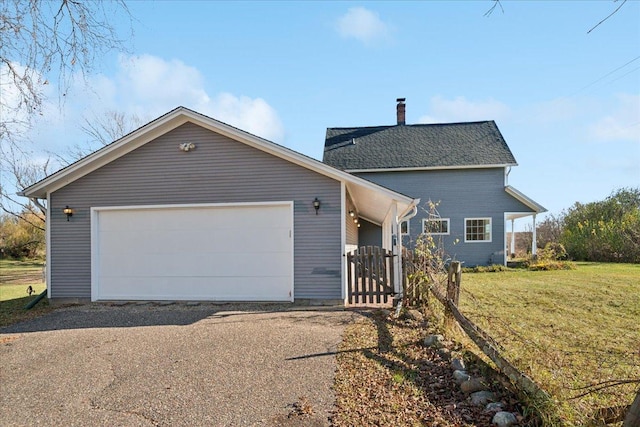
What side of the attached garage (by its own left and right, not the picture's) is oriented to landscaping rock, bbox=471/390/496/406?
front

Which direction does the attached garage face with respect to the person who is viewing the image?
facing the viewer

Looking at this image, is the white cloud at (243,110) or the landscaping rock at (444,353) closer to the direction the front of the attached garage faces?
the landscaping rock

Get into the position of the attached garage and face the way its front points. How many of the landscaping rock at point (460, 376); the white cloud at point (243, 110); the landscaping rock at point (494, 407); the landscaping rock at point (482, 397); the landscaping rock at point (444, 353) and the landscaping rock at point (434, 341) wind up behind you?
1

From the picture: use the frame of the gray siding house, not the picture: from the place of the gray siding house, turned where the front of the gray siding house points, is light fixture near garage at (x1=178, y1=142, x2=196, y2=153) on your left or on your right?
on your right
